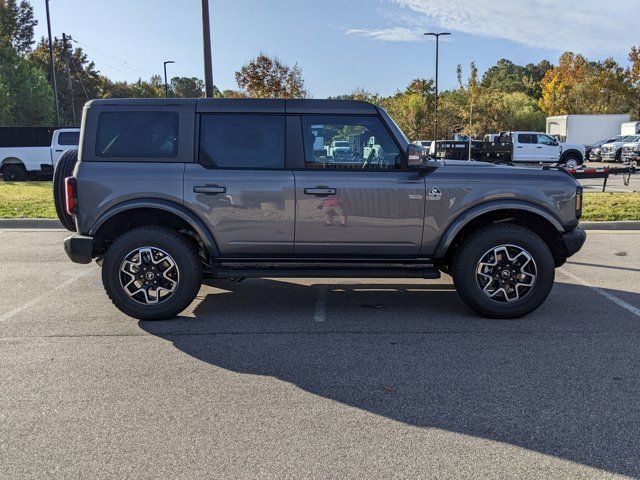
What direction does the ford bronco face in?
to the viewer's right

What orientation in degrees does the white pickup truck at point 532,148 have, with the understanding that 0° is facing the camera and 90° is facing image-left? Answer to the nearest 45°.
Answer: approximately 270°

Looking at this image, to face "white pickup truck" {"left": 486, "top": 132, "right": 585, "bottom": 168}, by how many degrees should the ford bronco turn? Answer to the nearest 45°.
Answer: approximately 45° to its left

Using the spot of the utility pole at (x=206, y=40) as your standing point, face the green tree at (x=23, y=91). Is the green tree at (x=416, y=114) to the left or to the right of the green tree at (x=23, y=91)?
right

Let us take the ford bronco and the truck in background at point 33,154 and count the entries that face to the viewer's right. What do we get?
2

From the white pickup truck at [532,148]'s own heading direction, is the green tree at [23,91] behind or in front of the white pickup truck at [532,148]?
behind

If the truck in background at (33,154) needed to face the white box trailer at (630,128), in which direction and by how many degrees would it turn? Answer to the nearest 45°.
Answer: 0° — it already faces it

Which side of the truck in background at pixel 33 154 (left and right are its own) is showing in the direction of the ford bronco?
right

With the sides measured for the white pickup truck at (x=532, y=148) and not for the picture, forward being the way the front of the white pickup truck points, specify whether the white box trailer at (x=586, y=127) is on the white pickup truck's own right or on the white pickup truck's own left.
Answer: on the white pickup truck's own left

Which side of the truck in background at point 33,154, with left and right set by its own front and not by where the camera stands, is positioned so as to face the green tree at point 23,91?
left

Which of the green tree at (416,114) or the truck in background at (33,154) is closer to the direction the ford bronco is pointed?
the green tree

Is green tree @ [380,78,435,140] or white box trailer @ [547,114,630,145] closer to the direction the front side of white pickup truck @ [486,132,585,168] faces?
the white box trailer

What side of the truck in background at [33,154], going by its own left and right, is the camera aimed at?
right
